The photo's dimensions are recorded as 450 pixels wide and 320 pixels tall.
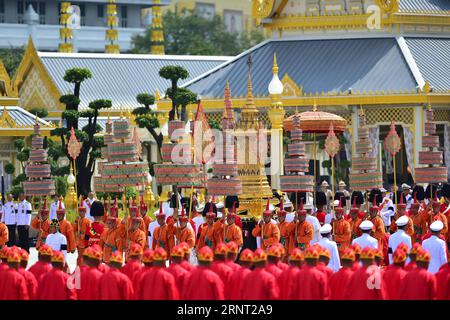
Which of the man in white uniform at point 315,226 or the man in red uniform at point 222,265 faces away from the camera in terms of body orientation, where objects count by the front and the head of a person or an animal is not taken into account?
the man in red uniform

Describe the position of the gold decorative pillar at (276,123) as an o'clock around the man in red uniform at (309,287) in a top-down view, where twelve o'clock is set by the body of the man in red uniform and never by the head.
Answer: The gold decorative pillar is roughly at 12 o'clock from the man in red uniform.

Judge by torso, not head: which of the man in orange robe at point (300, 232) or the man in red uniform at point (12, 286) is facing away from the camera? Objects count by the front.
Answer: the man in red uniform

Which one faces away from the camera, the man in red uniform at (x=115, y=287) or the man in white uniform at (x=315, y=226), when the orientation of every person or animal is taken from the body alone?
the man in red uniform

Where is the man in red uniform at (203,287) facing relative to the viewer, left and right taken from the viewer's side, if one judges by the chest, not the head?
facing away from the viewer

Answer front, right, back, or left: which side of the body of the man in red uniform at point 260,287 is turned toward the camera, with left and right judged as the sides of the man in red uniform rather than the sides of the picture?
back

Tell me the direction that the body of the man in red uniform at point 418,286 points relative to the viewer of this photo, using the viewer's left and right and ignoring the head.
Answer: facing away from the viewer

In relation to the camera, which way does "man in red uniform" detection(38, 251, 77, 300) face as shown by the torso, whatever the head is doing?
away from the camera

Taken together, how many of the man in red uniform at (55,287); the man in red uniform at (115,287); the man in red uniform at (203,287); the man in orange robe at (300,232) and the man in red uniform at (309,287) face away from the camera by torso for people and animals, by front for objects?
4

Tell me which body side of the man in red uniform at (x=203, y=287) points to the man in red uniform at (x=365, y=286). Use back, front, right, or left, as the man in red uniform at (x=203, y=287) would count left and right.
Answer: right
